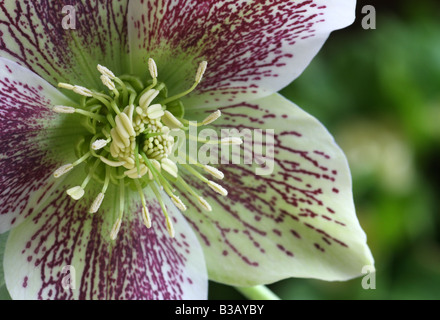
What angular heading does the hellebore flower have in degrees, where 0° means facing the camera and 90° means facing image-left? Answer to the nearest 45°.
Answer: approximately 0°
